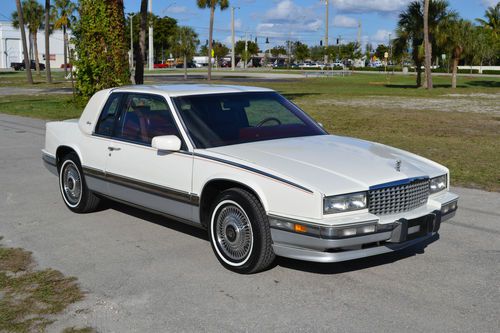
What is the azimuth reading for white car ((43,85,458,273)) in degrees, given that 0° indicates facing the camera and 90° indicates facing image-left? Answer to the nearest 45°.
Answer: approximately 315°

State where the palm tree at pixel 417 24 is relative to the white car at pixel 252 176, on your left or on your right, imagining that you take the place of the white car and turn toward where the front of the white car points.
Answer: on your left

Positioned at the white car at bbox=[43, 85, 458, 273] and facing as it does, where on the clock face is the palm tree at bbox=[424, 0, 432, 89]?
The palm tree is roughly at 8 o'clock from the white car.

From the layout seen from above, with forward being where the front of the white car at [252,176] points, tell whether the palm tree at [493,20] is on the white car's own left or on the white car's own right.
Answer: on the white car's own left

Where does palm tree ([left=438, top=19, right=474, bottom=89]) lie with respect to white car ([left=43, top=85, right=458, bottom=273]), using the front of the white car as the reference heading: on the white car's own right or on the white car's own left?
on the white car's own left

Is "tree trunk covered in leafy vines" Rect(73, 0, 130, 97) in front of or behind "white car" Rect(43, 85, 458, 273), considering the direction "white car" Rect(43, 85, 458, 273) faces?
behind
